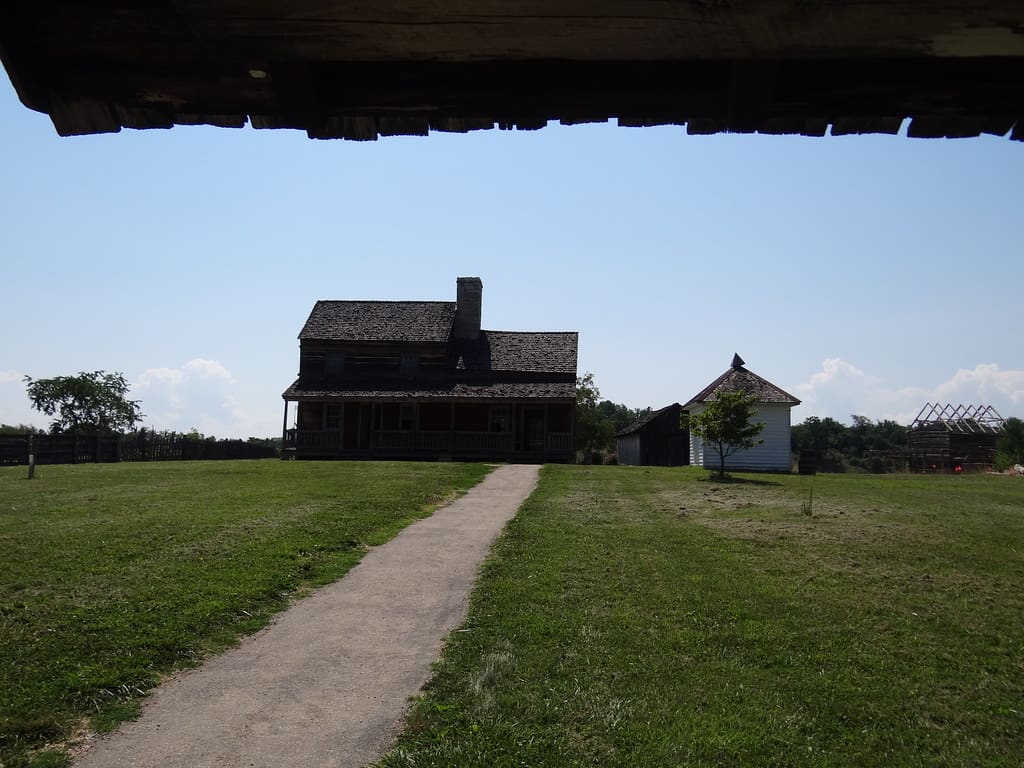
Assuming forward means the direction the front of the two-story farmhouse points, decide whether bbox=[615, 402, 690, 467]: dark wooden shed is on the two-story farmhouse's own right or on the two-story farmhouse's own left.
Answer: on the two-story farmhouse's own left

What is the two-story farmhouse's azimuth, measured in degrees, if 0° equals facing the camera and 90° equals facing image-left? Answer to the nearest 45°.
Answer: approximately 0°

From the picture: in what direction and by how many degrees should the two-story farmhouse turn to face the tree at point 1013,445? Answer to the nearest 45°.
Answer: approximately 90° to its left

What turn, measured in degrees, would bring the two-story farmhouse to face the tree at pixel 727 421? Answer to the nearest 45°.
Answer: approximately 45° to its left

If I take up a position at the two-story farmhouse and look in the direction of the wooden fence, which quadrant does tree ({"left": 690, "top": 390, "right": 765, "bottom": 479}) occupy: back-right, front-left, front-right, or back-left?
back-left

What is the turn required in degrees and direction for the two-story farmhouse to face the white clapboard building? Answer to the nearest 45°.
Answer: approximately 90° to its left

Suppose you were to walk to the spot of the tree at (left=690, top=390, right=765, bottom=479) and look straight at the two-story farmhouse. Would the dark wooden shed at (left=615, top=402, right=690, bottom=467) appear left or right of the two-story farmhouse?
right

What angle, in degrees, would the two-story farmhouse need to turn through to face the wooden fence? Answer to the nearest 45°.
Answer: approximately 90° to its right

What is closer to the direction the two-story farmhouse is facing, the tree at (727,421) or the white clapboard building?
the tree
